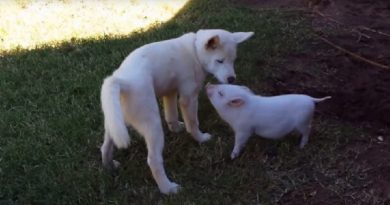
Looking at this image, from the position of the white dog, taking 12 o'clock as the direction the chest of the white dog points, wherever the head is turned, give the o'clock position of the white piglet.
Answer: The white piglet is roughly at 2 o'clock from the white dog.

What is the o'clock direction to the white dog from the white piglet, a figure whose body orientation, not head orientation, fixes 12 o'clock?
The white dog is roughly at 12 o'clock from the white piglet.

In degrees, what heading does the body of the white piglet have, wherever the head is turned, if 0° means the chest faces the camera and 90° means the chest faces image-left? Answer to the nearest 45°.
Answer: approximately 90°

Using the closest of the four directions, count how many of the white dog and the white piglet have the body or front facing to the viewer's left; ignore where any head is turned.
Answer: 1

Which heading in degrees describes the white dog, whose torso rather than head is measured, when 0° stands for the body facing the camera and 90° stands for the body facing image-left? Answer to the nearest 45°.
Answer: approximately 225°
